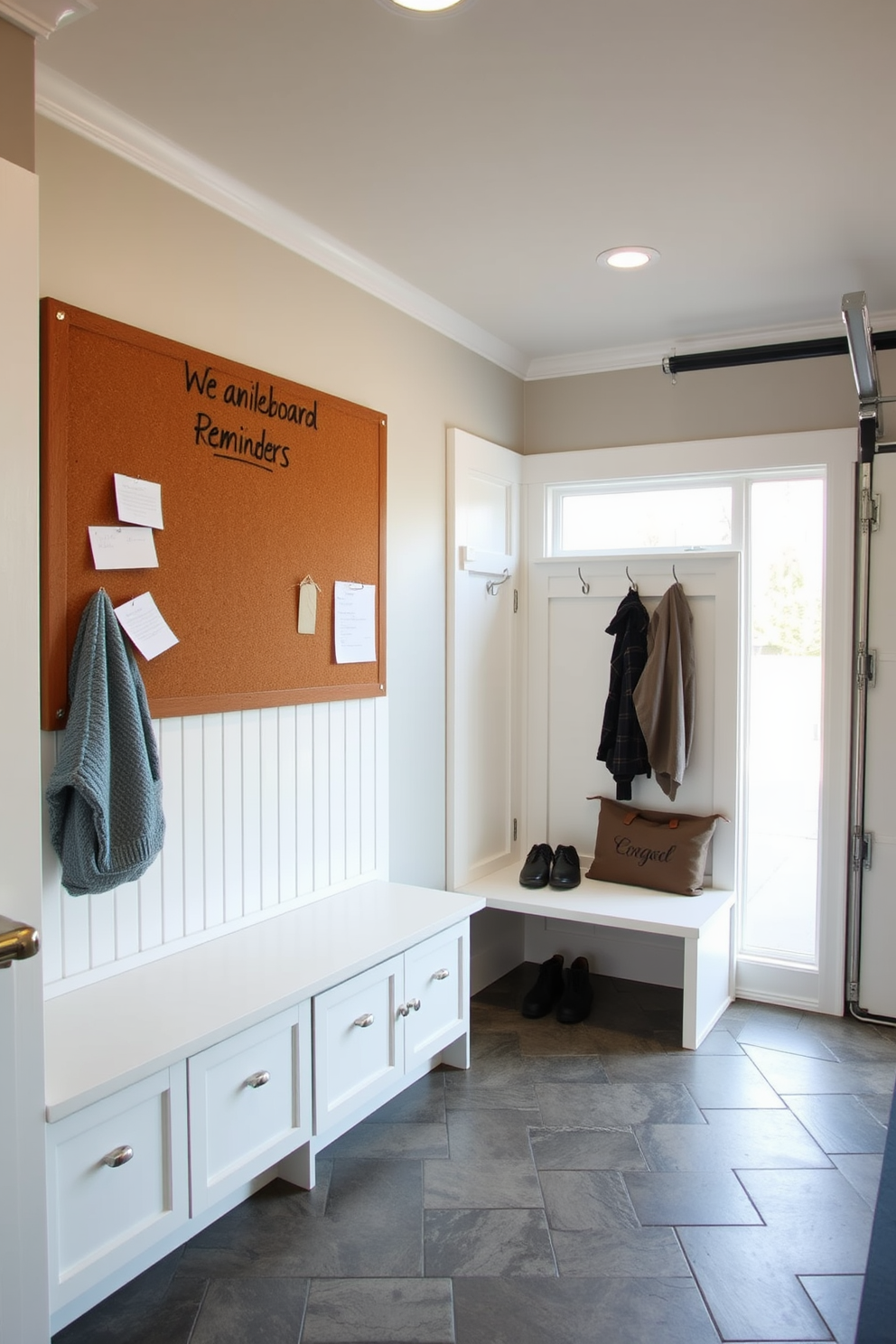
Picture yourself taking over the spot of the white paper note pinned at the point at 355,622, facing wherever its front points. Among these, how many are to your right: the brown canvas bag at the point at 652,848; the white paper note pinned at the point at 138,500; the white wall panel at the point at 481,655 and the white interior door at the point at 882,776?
1

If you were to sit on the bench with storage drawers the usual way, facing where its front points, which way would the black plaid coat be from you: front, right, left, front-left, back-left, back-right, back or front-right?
left

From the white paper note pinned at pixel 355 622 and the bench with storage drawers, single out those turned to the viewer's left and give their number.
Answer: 0

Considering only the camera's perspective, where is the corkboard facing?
facing the viewer and to the right of the viewer

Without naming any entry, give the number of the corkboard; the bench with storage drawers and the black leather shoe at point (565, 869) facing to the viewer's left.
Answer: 0

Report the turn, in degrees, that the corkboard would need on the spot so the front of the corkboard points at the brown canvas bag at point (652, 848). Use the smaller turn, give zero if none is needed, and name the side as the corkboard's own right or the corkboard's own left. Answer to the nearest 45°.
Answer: approximately 90° to the corkboard's own left

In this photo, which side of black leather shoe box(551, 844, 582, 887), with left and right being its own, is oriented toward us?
front

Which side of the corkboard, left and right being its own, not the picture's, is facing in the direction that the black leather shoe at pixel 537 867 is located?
left

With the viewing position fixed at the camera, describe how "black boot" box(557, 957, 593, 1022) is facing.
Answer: facing the viewer and to the left of the viewer

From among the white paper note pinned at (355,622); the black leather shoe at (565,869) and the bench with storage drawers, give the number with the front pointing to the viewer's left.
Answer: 0

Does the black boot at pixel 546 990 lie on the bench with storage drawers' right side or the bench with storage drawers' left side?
on its left

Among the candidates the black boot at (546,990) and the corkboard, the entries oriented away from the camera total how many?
0
